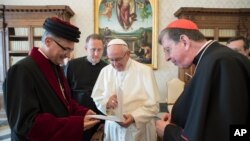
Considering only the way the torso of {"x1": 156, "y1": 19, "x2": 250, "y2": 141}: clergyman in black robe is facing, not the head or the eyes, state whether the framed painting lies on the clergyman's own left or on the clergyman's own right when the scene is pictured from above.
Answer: on the clergyman's own right

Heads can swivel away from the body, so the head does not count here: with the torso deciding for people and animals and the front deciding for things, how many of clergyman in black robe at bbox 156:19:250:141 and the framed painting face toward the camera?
1

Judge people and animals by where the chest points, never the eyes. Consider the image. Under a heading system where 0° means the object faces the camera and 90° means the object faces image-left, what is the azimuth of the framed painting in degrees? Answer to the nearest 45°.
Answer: approximately 0°

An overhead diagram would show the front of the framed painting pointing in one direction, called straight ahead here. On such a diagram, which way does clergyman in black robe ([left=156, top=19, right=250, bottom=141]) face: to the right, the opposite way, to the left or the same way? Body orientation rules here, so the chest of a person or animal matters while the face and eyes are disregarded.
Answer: to the right

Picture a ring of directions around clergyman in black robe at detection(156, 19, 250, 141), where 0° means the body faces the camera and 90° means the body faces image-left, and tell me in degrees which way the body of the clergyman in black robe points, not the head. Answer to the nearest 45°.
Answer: approximately 90°

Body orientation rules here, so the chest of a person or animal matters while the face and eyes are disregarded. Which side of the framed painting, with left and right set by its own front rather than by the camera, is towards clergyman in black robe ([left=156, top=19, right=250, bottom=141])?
front
